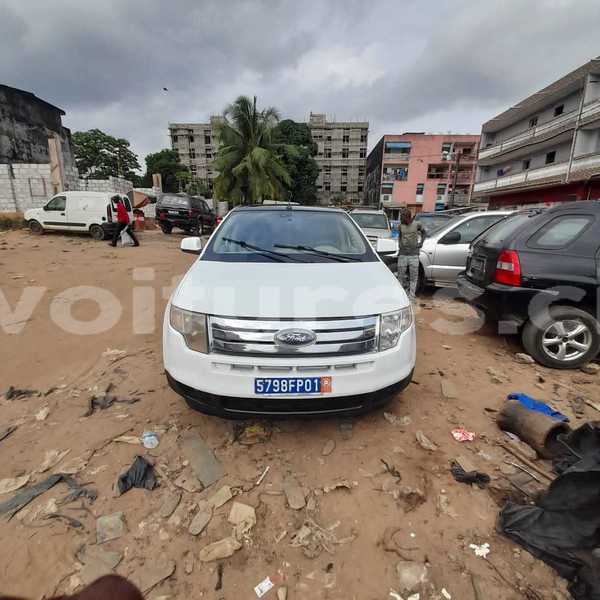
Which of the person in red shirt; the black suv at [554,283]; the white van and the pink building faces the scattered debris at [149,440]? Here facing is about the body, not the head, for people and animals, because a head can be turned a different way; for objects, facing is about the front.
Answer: the pink building

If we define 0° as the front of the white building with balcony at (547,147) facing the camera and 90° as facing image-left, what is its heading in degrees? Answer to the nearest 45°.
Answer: approximately 45°

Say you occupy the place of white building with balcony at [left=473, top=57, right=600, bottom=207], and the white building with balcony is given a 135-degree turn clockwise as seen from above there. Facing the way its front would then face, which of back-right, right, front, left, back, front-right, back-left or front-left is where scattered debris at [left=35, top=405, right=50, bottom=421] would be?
back

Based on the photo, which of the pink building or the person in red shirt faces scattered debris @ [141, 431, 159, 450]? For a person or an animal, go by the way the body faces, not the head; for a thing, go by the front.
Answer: the pink building

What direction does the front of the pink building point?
toward the camera

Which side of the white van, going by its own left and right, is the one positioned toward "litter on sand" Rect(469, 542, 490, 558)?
left

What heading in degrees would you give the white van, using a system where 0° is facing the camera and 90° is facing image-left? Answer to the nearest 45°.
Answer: approximately 90°

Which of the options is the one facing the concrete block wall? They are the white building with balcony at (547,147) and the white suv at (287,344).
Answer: the white building with balcony

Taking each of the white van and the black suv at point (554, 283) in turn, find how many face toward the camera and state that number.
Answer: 0

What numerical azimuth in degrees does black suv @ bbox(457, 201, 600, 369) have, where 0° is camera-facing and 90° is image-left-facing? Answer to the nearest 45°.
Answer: approximately 225°

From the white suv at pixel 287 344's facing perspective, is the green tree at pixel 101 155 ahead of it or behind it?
behind

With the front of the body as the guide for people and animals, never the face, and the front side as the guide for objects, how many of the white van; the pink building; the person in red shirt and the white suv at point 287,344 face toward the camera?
2

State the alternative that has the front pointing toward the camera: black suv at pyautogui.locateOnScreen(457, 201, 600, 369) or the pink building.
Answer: the pink building

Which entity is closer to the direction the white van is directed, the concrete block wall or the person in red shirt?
the concrete block wall

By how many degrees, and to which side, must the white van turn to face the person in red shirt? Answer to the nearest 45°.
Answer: approximately 135° to its left

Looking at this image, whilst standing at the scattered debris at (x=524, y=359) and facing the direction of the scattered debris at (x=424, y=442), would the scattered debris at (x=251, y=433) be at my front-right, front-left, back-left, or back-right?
front-right

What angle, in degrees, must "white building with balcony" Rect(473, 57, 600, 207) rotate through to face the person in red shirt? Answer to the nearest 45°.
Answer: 0° — it already faces them
